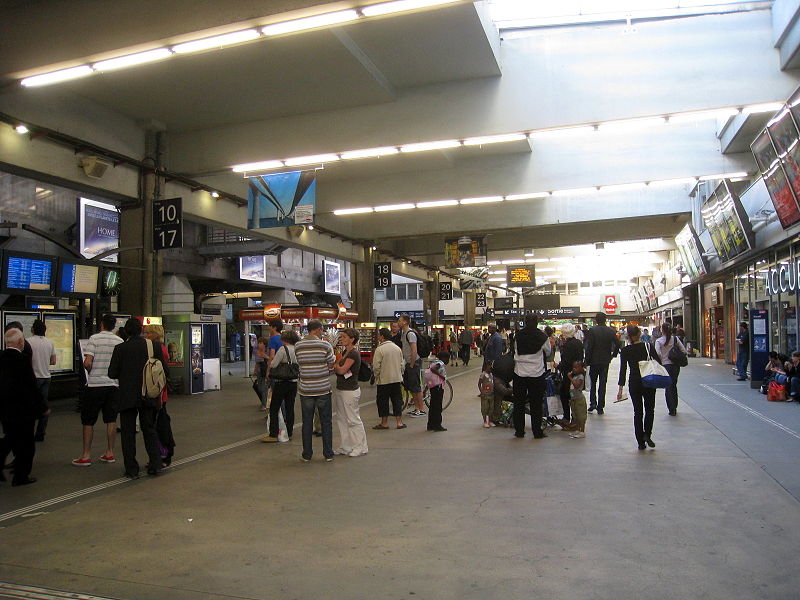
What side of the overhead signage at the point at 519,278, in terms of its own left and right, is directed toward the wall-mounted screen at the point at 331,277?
right

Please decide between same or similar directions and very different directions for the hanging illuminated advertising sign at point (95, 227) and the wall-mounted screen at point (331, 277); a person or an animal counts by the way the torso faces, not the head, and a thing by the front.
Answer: same or similar directions

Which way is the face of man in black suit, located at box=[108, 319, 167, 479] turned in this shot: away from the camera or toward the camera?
away from the camera

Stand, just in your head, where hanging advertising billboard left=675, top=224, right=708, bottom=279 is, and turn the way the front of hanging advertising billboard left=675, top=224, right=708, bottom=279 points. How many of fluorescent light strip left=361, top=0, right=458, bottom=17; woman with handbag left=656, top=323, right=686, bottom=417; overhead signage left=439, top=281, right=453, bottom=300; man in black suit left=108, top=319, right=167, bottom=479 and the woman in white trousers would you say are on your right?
1

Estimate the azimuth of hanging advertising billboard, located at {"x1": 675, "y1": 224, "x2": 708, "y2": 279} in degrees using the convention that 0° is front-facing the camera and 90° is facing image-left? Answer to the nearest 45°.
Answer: approximately 45°

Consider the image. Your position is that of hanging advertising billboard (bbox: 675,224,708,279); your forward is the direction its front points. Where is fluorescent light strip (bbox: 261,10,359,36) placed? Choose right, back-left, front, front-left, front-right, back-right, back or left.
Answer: front-left

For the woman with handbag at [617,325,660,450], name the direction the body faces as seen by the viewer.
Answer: away from the camera

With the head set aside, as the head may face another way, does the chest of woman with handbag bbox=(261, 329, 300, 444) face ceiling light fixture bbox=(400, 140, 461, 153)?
no

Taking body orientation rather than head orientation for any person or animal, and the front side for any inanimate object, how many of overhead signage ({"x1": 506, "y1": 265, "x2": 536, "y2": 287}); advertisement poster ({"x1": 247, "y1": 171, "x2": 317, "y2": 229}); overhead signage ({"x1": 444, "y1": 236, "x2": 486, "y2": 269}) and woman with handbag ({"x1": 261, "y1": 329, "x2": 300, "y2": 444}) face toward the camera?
3

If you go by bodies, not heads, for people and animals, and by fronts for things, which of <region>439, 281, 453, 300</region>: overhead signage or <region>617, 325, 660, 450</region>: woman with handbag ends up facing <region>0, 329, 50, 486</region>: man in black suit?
the overhead signage

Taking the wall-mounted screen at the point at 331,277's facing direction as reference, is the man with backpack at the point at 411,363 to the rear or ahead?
ahead

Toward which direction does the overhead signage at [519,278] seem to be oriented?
toward the camera

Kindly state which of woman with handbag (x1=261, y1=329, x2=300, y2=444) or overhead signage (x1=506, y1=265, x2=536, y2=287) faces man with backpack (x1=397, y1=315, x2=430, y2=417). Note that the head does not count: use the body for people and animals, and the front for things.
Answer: the overhead signage

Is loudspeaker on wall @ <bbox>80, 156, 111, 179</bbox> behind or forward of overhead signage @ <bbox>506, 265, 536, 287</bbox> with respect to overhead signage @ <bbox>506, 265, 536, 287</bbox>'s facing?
forward

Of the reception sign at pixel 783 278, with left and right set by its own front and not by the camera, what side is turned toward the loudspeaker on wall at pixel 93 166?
front

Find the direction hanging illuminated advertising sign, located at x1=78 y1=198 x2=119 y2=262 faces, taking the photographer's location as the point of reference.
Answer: facing the viewer and to the right of the viewer

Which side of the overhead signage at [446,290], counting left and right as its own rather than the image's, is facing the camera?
front

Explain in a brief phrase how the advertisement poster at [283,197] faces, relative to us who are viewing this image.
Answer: facing the viewer

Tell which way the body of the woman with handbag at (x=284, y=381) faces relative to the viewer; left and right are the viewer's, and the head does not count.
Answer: facing away from the viewer and to the left of the viewer
